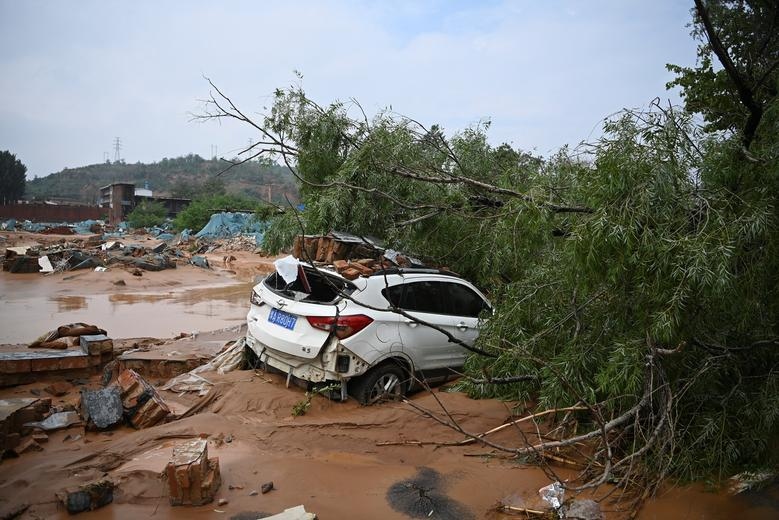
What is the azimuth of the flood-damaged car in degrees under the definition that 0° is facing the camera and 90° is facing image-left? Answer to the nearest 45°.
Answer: approximately 225°

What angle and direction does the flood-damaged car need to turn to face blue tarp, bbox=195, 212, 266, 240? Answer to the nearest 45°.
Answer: approximately 45° to its left

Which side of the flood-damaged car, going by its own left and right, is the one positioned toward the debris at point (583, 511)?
right

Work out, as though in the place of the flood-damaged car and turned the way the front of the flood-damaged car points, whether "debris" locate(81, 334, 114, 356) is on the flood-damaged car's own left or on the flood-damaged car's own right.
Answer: on the flood-damaged car's own left

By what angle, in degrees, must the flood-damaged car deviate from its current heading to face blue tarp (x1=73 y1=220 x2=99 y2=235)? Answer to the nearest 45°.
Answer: approximately 90° to its left

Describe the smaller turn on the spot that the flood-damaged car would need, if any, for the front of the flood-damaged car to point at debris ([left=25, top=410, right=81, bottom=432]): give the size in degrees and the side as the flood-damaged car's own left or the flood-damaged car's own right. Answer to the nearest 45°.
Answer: approximately 135° to the flood-damaged car's own left

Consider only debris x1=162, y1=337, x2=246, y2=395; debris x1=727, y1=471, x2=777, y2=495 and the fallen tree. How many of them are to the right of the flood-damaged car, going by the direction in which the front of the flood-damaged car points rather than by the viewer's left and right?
2

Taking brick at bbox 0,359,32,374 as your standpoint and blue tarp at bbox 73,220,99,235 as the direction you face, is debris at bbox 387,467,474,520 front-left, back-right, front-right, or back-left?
back-right

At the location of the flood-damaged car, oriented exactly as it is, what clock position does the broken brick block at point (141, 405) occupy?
The broken brick block is roughly at 7 o'clock from the flood-damaged car.

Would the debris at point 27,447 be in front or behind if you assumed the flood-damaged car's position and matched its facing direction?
behind

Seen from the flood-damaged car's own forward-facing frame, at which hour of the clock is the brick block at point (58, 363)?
The brick block is roughly at 8 o'clock from the flood-damaged car.

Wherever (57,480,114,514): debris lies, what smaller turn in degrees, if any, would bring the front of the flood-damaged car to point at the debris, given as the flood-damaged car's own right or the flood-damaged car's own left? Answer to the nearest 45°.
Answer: approximately 180°
